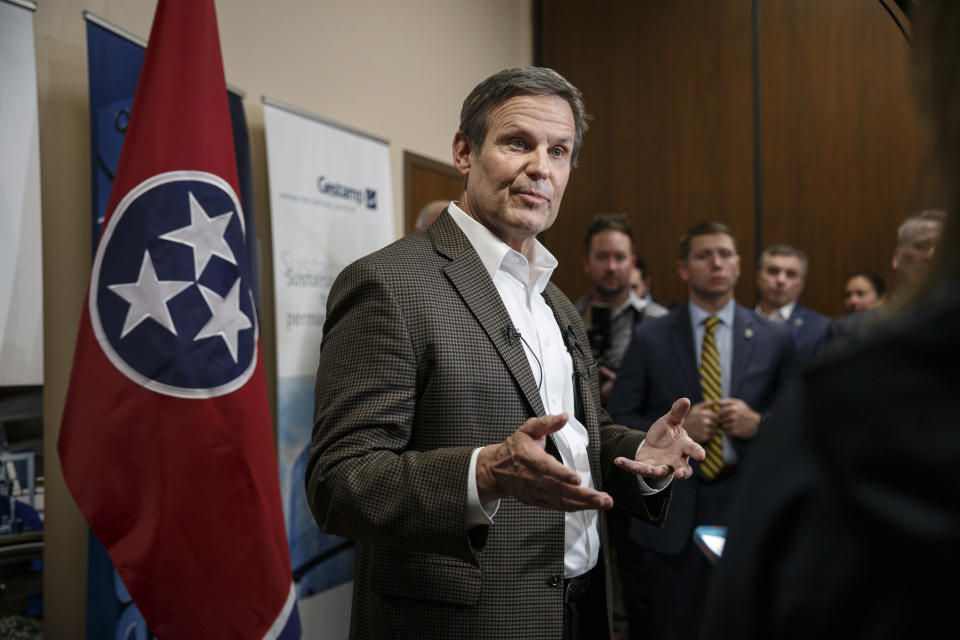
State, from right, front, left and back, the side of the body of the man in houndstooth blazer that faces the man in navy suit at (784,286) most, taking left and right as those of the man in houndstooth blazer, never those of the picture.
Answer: left

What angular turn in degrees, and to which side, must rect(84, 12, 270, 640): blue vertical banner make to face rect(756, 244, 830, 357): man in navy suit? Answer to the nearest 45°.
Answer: approximately 45° to its left

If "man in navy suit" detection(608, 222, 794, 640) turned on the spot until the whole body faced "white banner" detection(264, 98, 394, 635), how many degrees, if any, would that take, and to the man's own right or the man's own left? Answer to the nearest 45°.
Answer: approximately 90° to the man's own right

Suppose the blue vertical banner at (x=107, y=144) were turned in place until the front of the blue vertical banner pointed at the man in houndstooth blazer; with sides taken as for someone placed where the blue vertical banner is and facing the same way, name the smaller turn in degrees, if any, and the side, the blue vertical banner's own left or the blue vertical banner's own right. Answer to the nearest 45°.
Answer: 0° — it already faces them

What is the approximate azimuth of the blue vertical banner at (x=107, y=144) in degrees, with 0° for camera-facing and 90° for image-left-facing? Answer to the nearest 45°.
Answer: approximately 315°

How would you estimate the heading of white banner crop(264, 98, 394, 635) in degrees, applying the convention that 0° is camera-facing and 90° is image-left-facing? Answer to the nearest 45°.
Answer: approximately 315°

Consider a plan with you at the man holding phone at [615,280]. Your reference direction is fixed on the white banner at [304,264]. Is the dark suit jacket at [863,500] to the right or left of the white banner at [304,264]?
left

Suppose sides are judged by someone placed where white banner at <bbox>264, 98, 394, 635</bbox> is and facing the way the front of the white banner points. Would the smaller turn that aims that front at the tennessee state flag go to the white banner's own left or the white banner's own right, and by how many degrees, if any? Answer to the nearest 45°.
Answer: approximately 45° to the white banner's own right

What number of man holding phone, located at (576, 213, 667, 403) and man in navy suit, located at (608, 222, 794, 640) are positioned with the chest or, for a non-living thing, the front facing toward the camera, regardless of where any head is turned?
2
